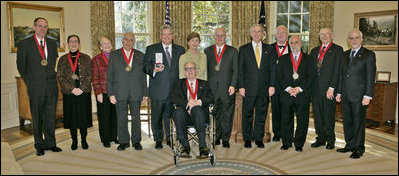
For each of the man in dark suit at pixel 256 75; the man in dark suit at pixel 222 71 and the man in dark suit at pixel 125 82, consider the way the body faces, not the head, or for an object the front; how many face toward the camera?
3

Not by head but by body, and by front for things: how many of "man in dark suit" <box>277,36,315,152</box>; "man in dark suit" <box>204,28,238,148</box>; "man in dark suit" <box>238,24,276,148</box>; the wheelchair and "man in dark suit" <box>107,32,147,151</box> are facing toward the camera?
5

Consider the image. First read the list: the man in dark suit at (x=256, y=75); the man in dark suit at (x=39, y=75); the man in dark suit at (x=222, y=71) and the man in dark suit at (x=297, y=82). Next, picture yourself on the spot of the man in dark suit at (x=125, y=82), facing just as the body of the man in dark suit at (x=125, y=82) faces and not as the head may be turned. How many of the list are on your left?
3

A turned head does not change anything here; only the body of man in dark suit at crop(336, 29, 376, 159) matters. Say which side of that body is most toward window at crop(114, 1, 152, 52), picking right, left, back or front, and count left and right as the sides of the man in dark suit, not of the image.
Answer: right

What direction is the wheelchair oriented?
toward the camera

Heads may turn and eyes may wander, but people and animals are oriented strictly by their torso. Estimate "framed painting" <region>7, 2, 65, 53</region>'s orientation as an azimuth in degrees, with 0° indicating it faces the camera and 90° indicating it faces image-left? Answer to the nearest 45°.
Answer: approximately 315°

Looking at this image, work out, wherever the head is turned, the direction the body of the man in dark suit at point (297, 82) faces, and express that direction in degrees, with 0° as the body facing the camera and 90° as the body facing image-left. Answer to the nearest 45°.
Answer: approximately 0°

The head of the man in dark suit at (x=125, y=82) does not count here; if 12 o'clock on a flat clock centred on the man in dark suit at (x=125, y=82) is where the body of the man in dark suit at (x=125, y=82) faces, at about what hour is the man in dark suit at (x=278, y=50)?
the man in dark suit at (x=278, y=50) is roughly at 9 o'clock from the man in dark suit at (x=125, y=82).

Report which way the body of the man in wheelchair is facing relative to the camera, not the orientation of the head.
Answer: toward the camera

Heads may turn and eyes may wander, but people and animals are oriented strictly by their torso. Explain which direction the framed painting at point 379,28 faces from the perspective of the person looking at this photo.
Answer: facing the viewer and to the left of the viewer

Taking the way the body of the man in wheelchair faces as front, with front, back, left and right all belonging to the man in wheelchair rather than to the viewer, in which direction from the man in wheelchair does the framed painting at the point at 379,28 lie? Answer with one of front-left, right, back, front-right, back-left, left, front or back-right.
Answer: back-left

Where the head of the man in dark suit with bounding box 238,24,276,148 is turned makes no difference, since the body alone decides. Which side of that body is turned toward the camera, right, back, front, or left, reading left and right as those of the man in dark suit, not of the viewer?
front

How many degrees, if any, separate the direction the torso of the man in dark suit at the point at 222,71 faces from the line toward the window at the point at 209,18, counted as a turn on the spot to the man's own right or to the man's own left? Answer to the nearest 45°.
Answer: approximately 180°

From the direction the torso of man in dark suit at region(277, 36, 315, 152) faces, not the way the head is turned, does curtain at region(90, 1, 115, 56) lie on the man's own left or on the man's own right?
on the man's own right
